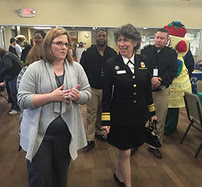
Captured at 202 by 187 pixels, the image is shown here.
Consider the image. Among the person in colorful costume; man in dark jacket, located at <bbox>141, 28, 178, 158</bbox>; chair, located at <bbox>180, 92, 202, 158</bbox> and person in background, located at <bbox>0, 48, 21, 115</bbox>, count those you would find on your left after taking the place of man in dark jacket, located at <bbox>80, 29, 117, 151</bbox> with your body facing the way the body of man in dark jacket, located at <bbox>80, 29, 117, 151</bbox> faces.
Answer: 3

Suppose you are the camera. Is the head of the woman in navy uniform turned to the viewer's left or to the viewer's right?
to the viewer's left

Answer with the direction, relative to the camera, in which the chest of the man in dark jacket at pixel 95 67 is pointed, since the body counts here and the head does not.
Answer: toward the camera

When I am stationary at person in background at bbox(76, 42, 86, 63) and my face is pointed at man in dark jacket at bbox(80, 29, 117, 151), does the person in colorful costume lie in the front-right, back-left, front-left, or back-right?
front-left

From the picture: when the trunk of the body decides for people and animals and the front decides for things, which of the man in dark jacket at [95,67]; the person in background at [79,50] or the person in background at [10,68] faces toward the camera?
the man in dark jacket

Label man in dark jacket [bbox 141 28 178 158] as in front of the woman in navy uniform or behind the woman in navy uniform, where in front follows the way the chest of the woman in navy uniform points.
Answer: behind

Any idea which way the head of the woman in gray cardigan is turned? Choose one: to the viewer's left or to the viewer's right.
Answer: to the viewer's right

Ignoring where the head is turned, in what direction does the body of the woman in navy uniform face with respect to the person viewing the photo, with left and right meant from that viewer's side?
facing the viewer

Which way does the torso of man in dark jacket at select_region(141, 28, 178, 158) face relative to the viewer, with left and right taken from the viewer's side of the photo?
facing the viewer and to the left of the viewer

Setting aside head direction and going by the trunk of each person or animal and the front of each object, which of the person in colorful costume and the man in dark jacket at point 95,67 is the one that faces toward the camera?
the man in dark jacket
